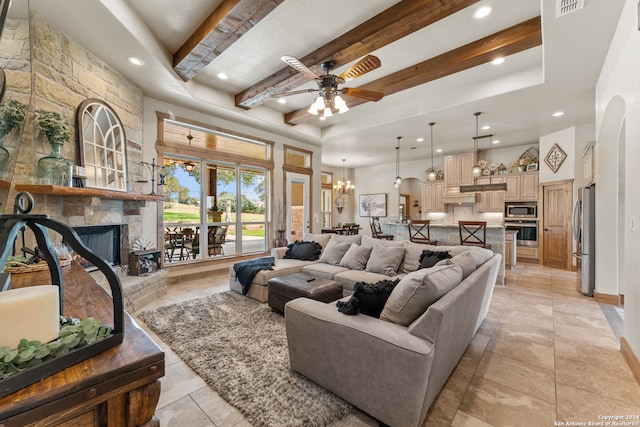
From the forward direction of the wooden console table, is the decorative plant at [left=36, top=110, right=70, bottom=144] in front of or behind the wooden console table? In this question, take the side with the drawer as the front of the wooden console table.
behind

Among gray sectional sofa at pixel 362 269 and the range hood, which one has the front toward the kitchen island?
the range hood

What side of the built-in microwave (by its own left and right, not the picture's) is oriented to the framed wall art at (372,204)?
right

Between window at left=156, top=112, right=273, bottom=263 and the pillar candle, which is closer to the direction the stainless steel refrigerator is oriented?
the window

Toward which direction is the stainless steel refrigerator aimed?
to the viewer's left

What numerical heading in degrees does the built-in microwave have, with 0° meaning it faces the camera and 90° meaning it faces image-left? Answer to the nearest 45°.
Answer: approximately 0°

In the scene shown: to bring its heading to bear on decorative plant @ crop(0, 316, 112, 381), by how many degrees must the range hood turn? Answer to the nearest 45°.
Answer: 0° — it already faces it

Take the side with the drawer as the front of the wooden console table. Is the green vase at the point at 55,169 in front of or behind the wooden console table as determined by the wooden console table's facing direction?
behind

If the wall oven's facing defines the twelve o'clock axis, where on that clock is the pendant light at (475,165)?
The pendant light is roughly at 1 o'clock from the wall oven.

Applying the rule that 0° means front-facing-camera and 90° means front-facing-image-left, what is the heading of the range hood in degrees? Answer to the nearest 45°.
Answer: approximately 0°
